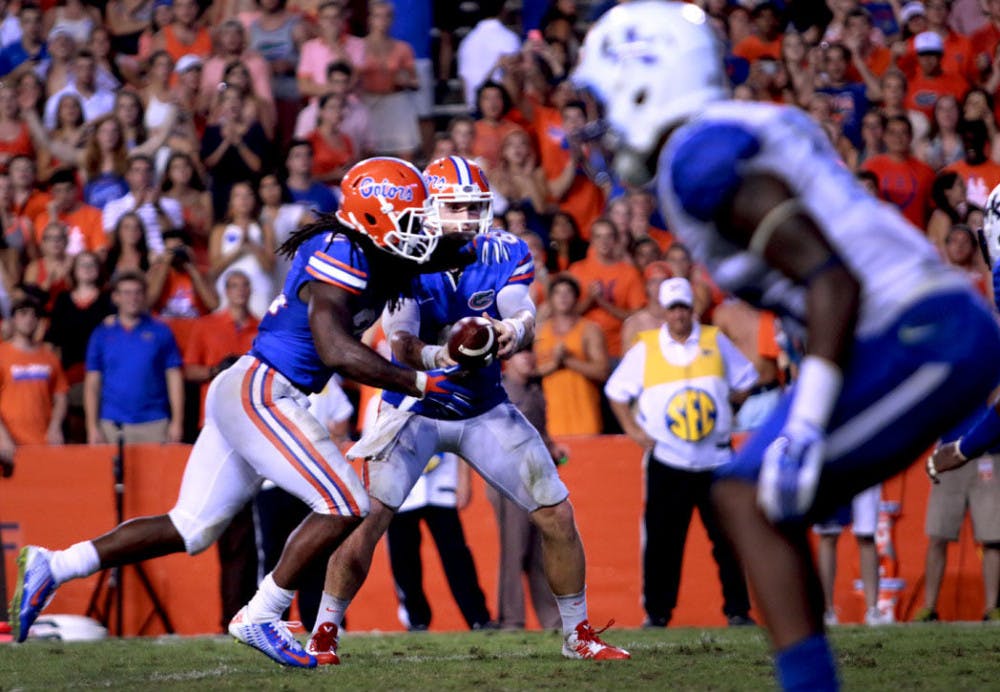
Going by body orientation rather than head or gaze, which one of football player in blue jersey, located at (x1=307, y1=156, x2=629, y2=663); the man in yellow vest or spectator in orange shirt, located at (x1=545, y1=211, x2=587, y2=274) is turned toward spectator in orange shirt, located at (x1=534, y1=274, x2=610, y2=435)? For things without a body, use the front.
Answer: spectator in orange shirt, located at (x1=545, y1=211, x2=587, y2=274)

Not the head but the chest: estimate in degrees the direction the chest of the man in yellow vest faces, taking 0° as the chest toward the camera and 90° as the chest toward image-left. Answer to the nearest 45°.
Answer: approximately 0°

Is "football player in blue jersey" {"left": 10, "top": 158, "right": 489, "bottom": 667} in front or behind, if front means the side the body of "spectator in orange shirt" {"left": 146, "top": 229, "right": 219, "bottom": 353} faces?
in front

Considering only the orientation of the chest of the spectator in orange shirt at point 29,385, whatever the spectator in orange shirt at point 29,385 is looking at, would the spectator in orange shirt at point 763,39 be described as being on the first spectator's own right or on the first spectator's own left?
on the first spectator's own left

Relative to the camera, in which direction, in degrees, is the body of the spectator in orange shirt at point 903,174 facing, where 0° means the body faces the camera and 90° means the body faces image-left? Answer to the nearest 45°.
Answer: approximately 0°

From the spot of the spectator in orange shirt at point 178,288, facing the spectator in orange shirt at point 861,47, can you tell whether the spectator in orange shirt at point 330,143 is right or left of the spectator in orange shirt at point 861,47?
left

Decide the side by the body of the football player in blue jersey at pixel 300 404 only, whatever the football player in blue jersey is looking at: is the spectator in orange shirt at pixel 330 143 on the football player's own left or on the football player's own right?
on the football player's own left

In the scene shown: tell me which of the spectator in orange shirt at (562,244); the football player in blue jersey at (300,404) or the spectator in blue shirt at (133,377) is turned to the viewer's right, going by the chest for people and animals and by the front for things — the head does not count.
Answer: the football player in blue jersey
